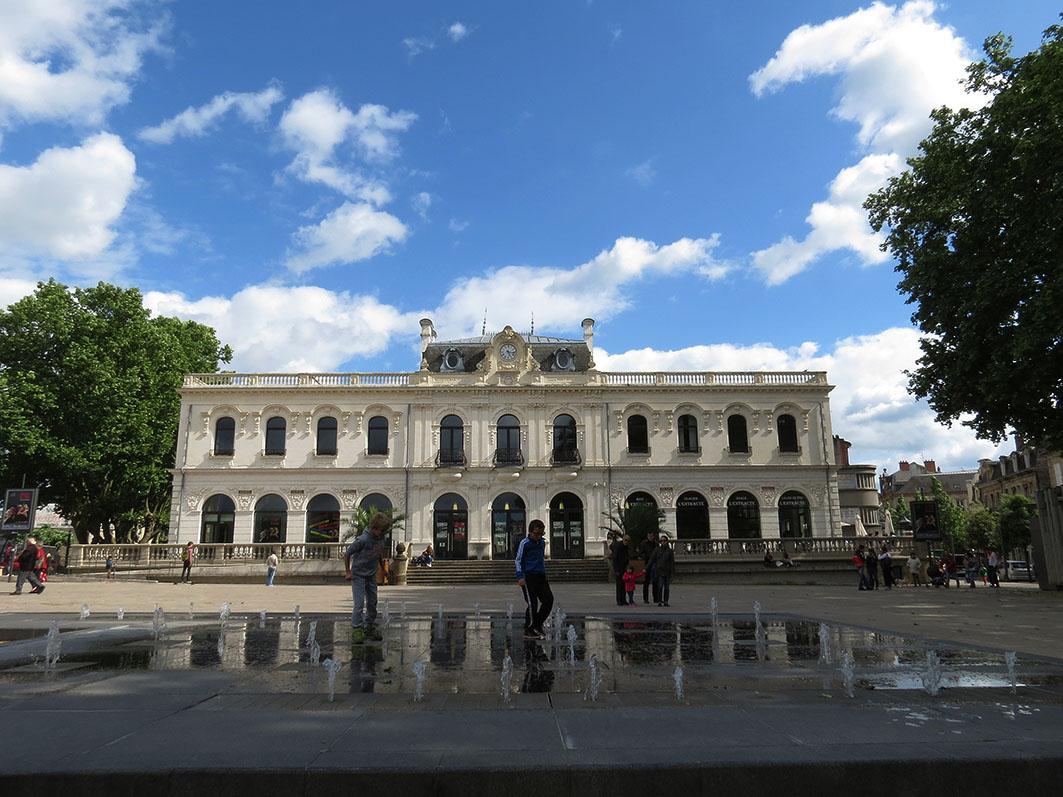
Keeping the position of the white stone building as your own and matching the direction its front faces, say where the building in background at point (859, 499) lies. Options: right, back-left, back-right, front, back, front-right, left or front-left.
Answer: left

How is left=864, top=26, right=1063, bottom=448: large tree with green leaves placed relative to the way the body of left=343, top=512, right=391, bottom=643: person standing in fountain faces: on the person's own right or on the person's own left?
on the person's own left

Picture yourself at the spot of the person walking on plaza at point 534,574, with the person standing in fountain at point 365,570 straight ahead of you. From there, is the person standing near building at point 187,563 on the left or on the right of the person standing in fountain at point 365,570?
right

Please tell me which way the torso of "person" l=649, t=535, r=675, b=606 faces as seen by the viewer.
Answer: toward the camera

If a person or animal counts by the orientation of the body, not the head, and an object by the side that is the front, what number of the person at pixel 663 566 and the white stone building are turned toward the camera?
2

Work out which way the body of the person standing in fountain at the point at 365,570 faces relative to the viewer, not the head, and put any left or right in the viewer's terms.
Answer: facing the viewer and to the right of the viewer

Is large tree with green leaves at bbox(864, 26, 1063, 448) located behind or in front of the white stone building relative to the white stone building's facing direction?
in front

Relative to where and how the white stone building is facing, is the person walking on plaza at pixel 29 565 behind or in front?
in front

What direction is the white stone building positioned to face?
toward the camera
